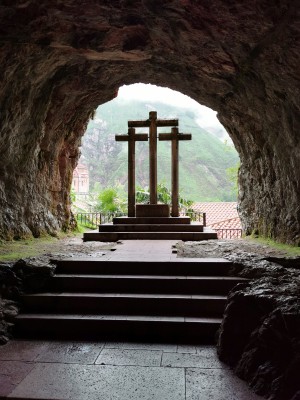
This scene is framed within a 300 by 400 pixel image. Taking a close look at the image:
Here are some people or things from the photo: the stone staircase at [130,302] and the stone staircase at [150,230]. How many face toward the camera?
2

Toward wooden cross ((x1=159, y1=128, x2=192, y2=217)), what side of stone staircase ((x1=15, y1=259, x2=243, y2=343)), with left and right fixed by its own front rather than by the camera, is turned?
back

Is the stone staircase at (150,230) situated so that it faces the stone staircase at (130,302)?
yes

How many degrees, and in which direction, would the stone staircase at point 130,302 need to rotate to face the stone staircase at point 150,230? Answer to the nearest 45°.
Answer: approximately 180°

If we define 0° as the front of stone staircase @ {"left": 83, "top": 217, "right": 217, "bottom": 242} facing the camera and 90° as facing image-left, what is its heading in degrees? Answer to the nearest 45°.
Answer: approximately 0°

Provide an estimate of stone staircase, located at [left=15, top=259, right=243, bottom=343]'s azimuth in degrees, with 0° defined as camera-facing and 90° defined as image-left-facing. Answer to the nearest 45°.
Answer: approximately 0°

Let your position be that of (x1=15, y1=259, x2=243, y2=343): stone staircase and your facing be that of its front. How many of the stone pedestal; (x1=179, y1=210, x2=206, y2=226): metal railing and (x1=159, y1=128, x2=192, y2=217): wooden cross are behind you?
3

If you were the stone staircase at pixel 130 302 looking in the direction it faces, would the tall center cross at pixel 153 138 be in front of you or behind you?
behind

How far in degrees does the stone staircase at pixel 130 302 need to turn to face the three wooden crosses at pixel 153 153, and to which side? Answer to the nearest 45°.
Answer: approximately 180°
